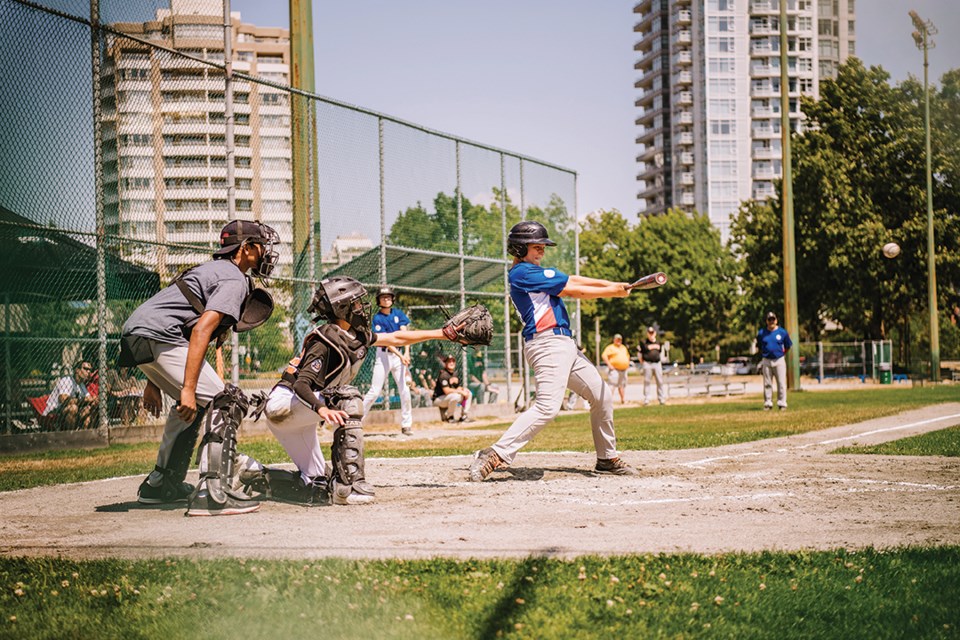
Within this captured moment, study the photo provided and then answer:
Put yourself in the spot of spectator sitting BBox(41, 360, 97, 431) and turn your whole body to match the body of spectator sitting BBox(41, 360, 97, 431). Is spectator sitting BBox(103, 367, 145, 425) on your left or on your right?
on your left

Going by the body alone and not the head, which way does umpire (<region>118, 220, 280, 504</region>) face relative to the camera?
to the viewer's right

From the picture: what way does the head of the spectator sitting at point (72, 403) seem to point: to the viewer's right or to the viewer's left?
to the viewer's right

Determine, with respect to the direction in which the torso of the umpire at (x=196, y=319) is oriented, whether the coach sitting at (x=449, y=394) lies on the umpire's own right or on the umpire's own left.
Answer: on the umpire's own left

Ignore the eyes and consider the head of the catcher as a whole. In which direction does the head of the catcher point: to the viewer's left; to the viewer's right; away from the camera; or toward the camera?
to the viewer's right

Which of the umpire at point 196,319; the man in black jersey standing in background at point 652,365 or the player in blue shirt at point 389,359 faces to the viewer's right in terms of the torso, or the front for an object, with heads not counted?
the umpire

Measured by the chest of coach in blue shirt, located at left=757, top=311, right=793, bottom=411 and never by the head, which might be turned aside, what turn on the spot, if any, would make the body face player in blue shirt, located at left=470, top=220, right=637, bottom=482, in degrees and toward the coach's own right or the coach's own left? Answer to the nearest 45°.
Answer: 0° — they already face them

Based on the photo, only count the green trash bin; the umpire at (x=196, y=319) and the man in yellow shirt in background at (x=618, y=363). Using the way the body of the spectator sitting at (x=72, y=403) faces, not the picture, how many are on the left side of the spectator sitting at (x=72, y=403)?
2

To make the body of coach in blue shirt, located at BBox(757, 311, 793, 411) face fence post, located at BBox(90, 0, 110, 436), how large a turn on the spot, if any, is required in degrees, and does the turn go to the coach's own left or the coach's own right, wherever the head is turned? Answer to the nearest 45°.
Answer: approximately 45° to the coach's own right

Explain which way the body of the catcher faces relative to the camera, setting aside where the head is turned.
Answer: to the viewer's right

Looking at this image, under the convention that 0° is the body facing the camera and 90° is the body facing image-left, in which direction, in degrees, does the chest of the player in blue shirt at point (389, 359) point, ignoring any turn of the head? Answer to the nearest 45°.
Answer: approximately 0°
